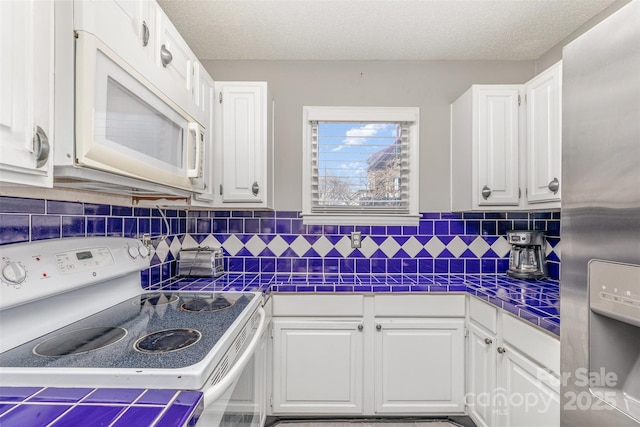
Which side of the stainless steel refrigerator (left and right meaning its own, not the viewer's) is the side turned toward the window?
right

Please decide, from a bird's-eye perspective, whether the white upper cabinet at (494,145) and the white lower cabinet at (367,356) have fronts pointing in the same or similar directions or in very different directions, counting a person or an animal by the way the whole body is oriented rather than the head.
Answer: same or similar directions

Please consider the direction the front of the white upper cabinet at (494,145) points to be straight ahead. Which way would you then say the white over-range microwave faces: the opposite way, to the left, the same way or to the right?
to the left

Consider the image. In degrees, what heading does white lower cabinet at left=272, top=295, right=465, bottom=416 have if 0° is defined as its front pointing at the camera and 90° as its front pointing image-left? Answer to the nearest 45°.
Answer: approximately 0°

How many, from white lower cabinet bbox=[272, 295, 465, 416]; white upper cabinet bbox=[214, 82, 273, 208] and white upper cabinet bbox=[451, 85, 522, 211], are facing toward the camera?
3

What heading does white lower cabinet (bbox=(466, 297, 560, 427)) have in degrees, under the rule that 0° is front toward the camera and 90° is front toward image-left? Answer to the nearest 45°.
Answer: approximately 45°

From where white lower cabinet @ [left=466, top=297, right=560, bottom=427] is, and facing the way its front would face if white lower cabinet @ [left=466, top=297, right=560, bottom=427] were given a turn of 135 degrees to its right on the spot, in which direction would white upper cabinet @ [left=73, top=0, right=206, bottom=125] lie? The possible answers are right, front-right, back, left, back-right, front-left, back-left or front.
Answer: back-left

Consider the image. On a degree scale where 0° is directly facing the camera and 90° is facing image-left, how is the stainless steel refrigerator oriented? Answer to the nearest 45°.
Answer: approximately 45°

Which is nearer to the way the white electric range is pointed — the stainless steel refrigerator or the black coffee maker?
the stainless steel refrigerator

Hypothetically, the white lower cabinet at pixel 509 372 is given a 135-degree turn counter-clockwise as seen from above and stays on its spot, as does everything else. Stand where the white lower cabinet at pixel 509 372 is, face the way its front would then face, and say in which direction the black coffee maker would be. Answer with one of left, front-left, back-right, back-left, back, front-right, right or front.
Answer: left

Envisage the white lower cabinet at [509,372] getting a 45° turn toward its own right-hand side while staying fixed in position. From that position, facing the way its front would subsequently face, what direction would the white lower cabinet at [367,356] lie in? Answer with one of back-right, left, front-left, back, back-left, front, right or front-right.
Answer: front
